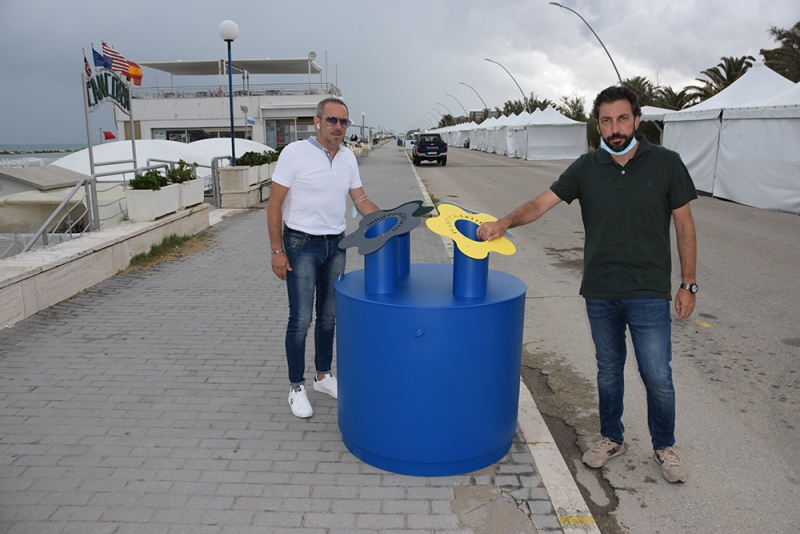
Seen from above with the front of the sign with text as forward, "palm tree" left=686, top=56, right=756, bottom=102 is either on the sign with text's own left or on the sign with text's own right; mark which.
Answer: on the sign with text's own left

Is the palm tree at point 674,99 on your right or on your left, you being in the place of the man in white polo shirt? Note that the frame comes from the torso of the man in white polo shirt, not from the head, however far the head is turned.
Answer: on your left

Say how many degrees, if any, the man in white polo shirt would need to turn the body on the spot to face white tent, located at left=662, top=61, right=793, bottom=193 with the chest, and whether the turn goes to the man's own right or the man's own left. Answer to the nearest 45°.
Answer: approximately 90° to the man's own left

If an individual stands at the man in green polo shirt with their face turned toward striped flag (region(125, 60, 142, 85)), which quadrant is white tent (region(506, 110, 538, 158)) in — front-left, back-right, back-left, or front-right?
front-right

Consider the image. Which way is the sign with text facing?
toward the camera

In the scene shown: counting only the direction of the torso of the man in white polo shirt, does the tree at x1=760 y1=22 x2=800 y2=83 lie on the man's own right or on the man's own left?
on the man's own left

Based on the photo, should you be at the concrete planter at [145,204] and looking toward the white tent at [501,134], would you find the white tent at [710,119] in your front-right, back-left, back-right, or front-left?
front-right

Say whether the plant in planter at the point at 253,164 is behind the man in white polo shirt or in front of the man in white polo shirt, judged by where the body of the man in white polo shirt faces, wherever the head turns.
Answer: behind

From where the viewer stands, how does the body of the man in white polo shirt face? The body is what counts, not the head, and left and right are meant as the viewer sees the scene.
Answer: facing the viewer and to the right of the viewer

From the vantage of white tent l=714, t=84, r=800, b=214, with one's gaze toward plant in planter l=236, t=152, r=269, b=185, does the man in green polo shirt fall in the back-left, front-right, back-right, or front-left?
front-left

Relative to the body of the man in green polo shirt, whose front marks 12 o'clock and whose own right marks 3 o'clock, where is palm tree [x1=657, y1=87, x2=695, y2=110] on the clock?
The palm tree is roughly at 6 o'clock from the man in green polo shirt.

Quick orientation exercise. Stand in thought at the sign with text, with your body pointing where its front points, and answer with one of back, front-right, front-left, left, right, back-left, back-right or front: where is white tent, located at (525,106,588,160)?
back-left

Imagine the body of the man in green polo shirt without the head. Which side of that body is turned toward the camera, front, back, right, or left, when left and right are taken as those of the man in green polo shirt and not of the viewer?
front

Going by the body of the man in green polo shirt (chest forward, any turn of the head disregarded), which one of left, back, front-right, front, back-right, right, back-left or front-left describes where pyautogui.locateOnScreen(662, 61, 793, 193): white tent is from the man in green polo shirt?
back

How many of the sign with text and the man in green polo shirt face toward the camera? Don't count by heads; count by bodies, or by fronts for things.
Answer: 2
